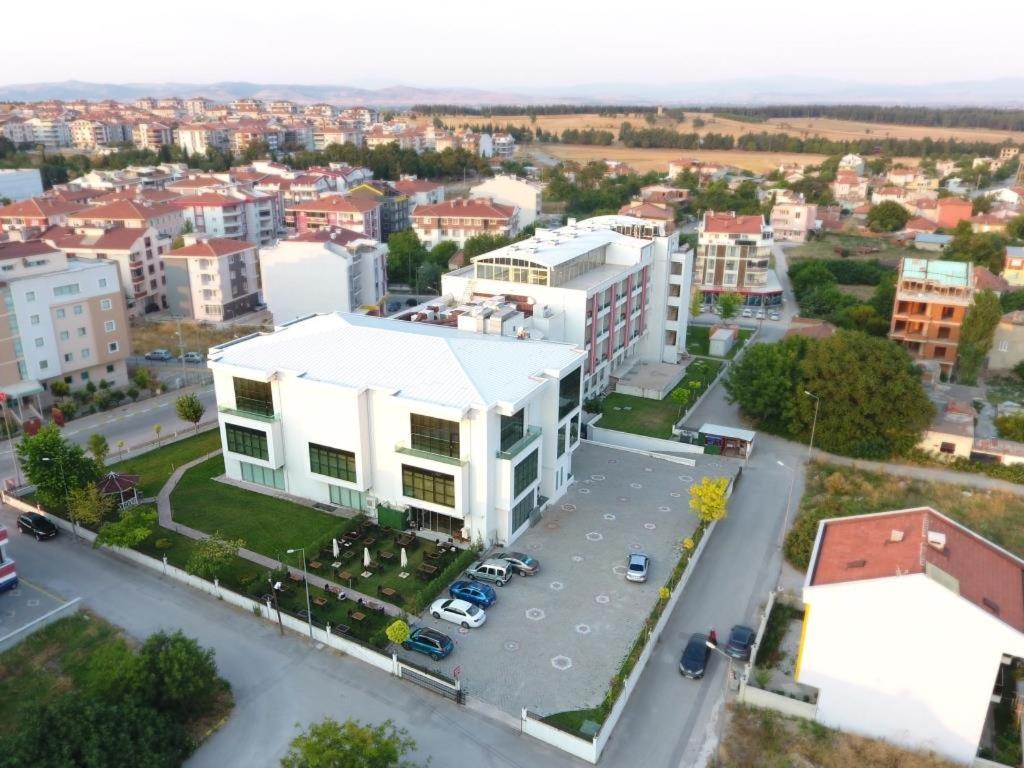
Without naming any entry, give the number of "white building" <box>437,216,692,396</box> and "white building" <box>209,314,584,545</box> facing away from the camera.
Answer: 0

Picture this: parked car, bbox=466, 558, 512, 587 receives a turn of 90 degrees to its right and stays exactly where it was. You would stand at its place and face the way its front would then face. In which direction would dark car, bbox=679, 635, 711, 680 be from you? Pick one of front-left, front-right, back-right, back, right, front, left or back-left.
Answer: right

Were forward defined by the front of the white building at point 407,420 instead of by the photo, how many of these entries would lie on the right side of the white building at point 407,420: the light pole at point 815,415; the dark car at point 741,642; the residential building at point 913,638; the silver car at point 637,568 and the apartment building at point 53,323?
1

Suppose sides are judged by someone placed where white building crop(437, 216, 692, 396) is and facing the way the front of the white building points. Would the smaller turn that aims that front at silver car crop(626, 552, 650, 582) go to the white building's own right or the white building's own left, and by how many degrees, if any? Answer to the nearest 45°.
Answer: approximately 45° to the white building's own right

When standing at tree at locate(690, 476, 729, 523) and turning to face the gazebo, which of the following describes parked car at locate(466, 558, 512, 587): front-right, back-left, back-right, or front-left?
front-left

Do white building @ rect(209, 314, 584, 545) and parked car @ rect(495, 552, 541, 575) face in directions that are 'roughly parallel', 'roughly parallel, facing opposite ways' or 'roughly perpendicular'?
roughly perpendicular

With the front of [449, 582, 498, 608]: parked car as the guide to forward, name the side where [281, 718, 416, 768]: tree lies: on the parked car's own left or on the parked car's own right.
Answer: on the parked car's own left

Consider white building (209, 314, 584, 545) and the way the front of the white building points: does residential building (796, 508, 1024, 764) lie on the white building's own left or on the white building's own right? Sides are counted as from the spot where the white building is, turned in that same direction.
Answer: on the white building's own left

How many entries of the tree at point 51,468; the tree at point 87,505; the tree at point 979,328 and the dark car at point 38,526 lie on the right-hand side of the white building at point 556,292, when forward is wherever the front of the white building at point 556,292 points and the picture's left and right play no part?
3

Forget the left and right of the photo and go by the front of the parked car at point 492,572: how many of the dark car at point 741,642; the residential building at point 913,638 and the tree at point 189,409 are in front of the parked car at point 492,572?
1

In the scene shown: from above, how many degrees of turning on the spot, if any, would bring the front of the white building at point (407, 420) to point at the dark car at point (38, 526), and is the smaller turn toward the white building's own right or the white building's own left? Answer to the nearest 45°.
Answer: approximately 45° to the white building's own right

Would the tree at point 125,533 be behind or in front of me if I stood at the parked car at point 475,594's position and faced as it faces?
in front

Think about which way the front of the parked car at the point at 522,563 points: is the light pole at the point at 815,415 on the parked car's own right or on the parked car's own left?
on the parked car's own right

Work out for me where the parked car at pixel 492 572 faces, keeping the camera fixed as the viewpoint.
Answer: facing away from the viewer and to the left of the viewer

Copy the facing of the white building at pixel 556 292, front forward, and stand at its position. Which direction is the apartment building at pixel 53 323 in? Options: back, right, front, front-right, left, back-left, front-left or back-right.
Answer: back-right

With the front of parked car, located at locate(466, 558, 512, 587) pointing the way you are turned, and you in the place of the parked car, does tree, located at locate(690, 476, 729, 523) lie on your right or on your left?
on your right

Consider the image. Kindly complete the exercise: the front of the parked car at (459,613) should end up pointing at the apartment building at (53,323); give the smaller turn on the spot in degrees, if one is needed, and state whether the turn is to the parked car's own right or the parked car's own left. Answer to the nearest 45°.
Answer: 0° — it already faces it

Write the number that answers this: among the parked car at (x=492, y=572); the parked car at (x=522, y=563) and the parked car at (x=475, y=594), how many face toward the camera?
0

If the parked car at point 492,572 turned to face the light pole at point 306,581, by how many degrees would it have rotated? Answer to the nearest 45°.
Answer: approximately 45° to its left
